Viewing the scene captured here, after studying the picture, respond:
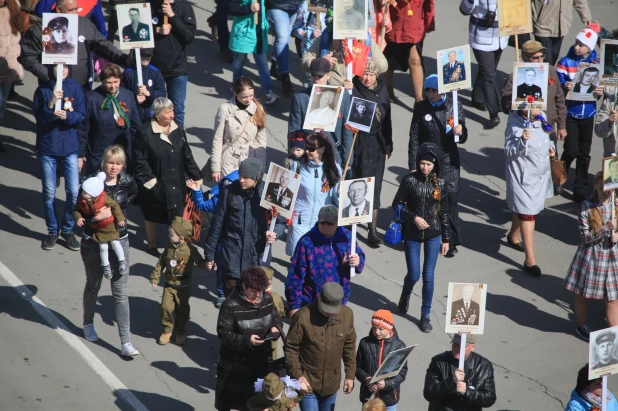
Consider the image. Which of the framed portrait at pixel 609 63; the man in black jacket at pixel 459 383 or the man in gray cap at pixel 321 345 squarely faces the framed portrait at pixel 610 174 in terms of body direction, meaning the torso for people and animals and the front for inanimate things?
the framed portrait at pixel 609 63

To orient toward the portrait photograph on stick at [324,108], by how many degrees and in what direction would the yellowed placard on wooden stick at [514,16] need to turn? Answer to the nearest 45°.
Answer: approximately 45° to its right

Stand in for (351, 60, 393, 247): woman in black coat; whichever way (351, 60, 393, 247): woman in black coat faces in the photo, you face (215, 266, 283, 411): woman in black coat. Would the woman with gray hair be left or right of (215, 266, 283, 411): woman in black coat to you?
right

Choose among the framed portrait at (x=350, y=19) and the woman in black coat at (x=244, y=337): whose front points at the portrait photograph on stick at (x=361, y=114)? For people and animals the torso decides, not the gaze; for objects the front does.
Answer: the framed portrait

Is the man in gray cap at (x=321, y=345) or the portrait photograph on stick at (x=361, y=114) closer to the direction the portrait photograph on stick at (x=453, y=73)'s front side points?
the man in gray cap

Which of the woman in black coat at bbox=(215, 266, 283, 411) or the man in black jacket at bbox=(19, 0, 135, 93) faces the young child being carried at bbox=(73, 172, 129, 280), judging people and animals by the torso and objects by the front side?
the man in black jacket

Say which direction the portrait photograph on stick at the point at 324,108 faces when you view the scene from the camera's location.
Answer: facing the viewer

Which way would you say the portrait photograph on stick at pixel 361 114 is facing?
toward the camera

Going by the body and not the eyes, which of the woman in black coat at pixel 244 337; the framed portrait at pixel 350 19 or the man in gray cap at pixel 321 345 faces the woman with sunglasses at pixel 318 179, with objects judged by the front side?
the framed portrait

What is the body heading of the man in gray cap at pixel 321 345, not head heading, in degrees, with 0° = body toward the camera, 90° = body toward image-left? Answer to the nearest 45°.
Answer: approximately 0°

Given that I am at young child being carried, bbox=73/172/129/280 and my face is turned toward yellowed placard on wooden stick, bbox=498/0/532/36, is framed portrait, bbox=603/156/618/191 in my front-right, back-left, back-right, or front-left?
front-right

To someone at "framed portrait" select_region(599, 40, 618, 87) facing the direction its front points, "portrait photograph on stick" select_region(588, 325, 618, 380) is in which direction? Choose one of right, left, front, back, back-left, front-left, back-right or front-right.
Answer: front

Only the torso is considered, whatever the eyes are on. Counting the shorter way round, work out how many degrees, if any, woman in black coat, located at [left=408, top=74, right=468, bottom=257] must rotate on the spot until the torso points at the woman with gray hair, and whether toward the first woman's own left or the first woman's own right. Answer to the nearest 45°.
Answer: approximately 90° to the first woman's own right

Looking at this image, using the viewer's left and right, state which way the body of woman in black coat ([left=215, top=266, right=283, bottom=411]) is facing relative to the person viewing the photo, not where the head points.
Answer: facing the viewer and to the right of the viewer

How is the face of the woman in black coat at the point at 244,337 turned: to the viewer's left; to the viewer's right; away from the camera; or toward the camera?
toward the camera

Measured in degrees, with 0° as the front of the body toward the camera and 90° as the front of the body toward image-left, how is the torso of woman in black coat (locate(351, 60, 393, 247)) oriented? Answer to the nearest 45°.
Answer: approximately 0°

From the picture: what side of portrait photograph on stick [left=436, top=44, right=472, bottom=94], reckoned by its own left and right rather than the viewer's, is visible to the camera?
front
